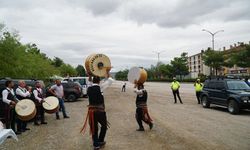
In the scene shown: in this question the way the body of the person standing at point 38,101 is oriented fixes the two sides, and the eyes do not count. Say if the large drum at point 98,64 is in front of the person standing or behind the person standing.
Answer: in front

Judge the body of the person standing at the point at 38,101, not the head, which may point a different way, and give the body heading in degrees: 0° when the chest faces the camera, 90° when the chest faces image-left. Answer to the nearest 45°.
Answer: approximately 315°

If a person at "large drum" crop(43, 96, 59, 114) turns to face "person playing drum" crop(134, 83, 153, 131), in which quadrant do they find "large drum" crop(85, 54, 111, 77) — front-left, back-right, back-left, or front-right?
front-right

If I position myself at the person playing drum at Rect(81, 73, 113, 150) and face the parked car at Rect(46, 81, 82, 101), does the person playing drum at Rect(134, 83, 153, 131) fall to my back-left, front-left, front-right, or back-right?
front-right
